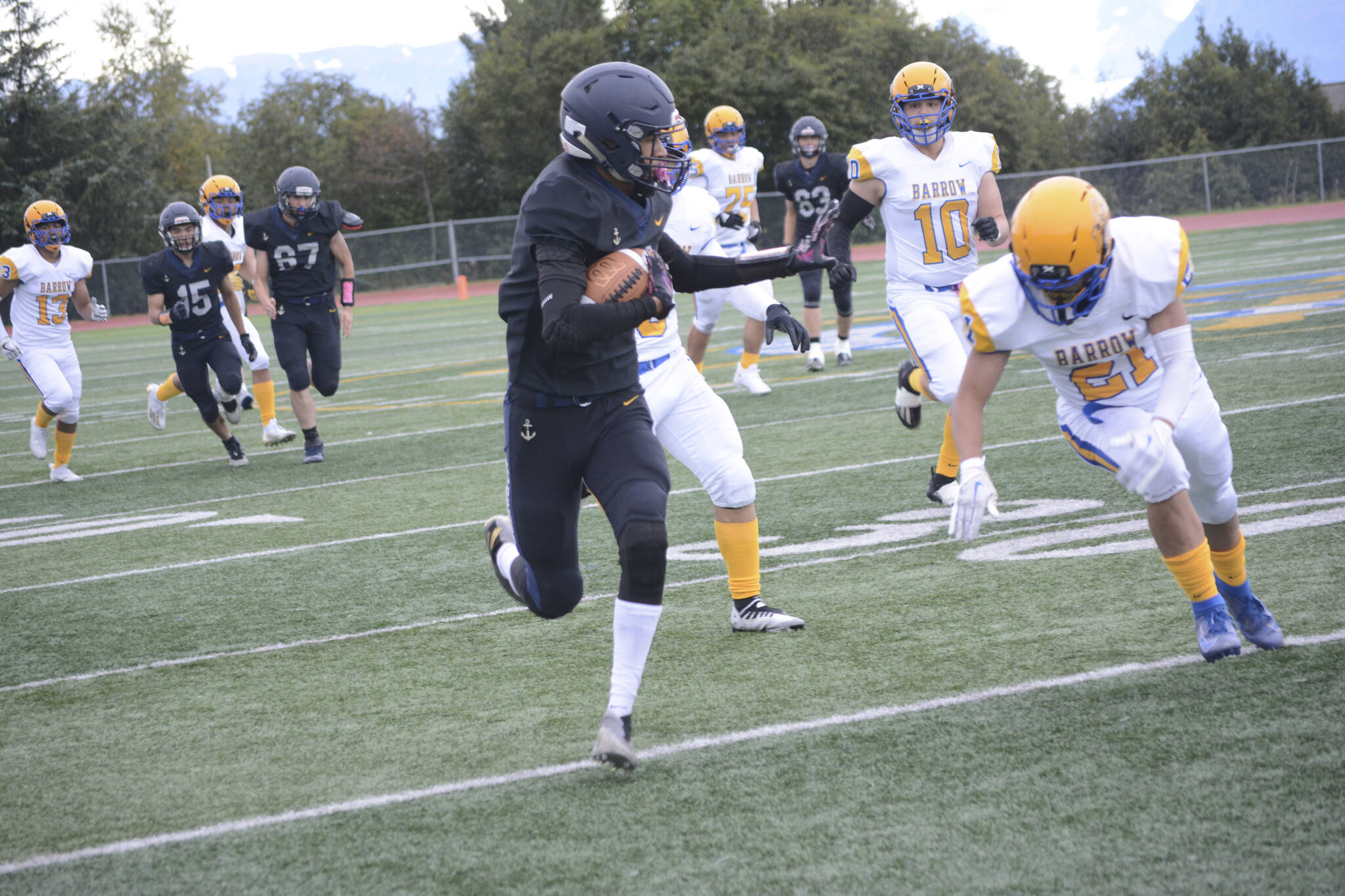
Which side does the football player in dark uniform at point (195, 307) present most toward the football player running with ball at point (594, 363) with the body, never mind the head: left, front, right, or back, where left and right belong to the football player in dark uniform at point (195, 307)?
front

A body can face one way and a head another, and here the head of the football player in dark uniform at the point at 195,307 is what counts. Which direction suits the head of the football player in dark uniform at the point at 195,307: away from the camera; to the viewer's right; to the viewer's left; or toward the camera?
toward the camera

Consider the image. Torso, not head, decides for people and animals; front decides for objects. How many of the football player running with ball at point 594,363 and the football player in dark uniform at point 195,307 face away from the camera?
0

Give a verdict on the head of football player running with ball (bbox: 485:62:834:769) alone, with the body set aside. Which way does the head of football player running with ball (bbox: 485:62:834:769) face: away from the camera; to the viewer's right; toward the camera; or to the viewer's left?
to the viewer's right

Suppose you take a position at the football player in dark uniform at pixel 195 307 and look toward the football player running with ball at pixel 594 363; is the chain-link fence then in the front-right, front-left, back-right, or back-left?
back-left

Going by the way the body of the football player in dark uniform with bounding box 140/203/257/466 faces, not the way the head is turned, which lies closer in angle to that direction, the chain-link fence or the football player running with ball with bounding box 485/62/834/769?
the football player running with ball

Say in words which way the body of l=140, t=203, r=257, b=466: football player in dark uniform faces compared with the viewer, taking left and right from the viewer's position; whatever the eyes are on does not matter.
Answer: facing the viewer
